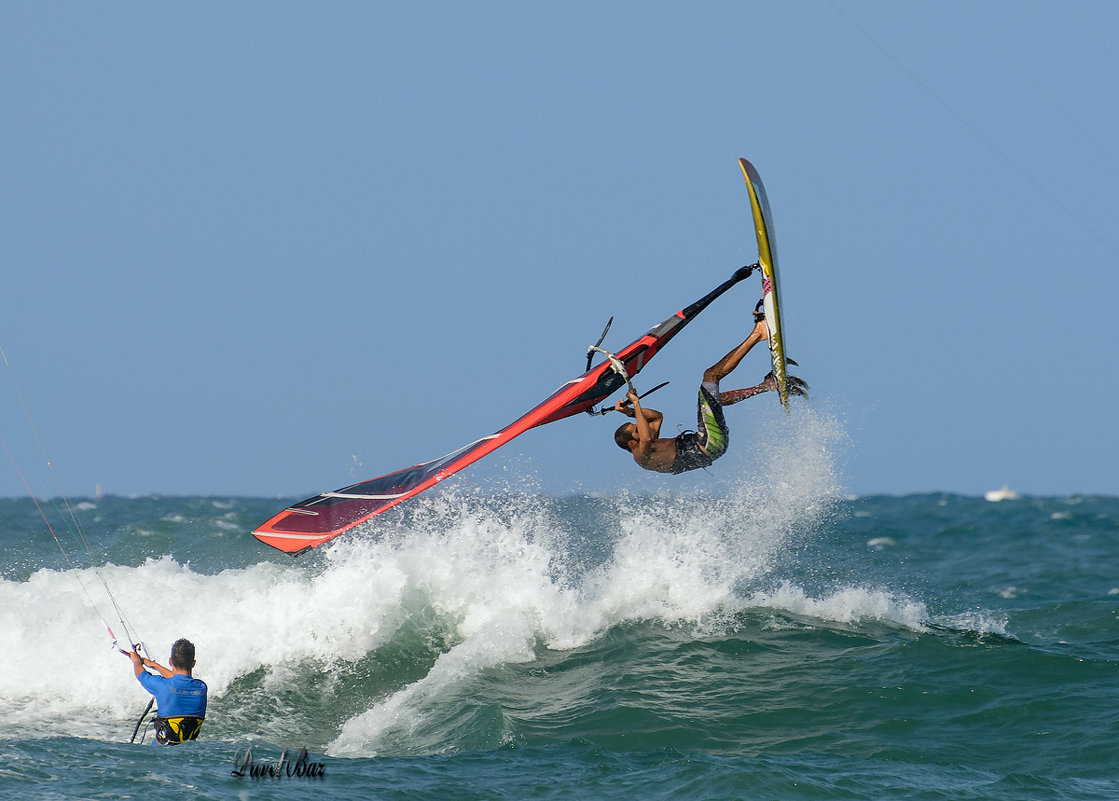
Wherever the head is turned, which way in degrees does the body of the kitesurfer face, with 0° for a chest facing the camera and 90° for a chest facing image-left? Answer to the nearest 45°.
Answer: approximately 135°
